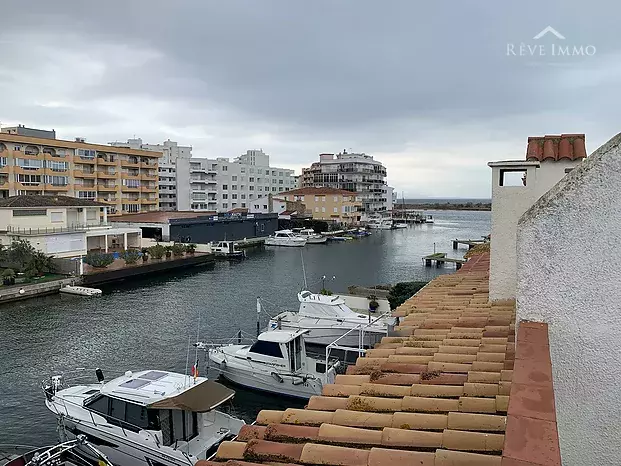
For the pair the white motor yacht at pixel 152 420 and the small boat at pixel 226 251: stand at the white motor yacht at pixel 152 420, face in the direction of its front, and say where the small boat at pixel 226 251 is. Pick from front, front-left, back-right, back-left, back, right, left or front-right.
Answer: front-right

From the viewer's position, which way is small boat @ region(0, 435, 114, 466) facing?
facing away from the viewer and to the right of the viewer

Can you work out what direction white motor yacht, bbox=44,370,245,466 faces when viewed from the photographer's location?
facing away from the viewer and to the left of the viewer

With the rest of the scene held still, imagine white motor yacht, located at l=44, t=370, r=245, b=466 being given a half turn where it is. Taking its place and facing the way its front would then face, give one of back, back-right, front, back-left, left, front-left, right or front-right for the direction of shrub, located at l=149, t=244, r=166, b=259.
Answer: back-left

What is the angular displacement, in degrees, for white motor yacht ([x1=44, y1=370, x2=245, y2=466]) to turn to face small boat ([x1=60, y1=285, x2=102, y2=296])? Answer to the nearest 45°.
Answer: approximately 45° to its right

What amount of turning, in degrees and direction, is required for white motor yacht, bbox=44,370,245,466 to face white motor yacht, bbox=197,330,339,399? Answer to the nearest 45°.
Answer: approximately 90° to its right

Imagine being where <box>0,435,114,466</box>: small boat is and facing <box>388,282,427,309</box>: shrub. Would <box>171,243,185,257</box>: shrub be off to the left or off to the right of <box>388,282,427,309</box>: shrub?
left

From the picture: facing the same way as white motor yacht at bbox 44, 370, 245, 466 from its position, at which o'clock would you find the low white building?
The low white building is roughly at 1 o'clock from the white motor yacht.
